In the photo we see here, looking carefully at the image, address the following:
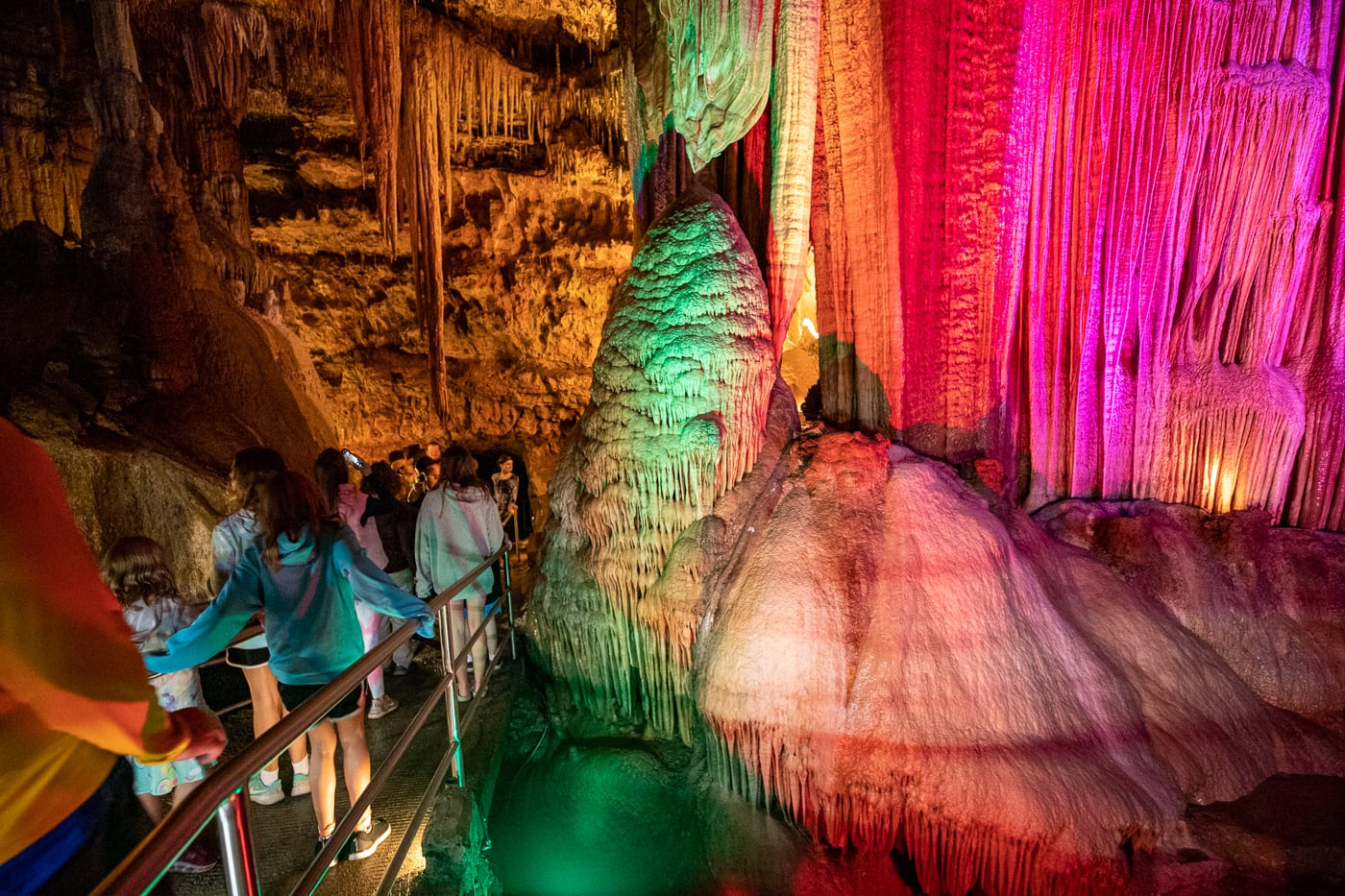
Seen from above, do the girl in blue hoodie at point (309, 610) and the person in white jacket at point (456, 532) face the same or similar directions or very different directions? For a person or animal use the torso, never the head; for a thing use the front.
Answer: same or similar directions

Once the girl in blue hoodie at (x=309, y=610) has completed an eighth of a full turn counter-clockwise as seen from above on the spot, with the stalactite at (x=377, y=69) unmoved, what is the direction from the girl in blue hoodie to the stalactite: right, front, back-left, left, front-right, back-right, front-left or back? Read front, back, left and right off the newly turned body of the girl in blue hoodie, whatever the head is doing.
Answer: front-right

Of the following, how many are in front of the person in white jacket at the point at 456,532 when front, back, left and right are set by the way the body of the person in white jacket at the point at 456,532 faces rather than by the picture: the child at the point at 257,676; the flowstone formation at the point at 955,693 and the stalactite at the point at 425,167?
1

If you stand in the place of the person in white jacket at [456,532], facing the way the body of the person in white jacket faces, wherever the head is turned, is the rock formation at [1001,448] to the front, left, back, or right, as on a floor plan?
right

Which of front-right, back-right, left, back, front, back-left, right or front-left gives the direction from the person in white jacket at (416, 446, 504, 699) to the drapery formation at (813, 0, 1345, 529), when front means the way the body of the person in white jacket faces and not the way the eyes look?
right

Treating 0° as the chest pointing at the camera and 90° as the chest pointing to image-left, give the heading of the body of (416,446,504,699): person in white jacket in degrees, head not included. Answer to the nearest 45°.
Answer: approximately 180°

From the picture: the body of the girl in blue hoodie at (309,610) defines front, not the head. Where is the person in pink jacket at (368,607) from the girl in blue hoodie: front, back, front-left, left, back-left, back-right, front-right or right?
front

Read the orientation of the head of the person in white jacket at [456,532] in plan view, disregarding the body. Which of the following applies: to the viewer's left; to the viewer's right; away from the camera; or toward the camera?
away from the camera

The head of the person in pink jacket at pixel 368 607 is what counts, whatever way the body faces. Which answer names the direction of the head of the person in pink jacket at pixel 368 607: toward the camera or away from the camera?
away from the camera

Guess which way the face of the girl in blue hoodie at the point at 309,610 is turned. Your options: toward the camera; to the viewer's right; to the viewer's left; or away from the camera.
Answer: away from the camera

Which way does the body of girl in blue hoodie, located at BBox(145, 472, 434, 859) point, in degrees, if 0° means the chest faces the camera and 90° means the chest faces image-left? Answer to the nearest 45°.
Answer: approximately 180°

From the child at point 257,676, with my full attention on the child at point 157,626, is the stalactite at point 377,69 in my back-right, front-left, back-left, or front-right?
back-right

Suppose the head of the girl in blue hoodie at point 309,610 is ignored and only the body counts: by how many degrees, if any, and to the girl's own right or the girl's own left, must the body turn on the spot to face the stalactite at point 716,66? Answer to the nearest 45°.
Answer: approximately 45° to the girl's own right

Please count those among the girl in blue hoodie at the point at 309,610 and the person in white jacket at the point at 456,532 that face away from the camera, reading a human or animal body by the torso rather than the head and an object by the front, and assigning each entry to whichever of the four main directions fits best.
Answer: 2
